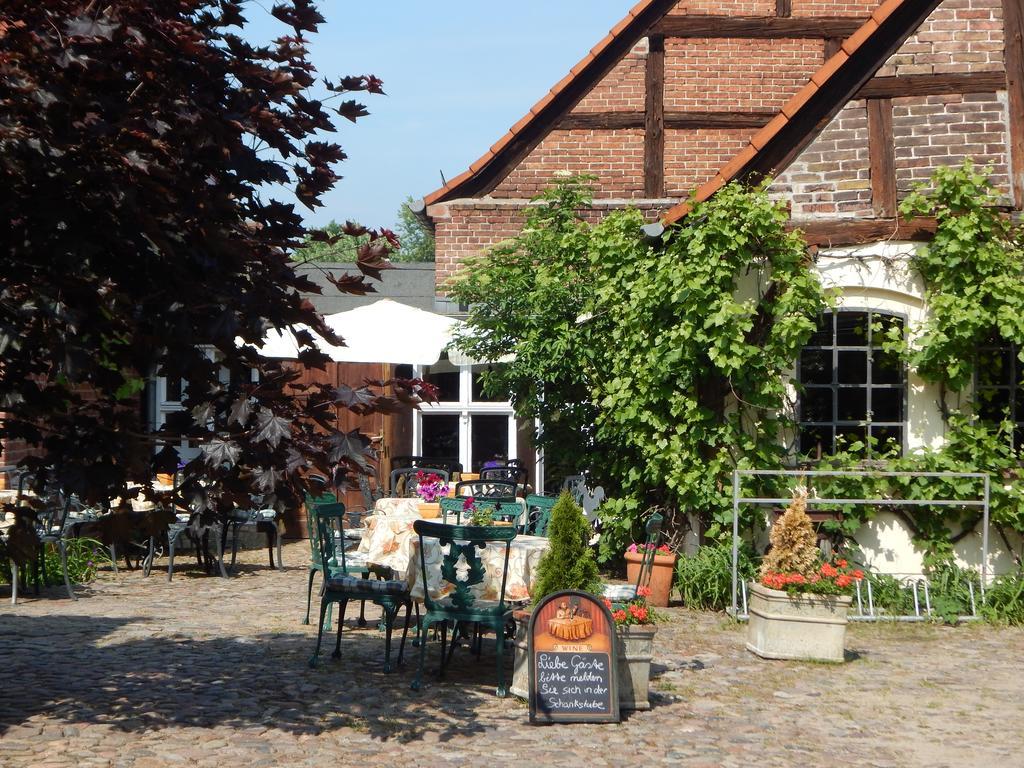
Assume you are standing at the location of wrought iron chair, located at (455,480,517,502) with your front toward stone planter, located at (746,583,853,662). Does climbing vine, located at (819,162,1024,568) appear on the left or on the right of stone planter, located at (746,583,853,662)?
left

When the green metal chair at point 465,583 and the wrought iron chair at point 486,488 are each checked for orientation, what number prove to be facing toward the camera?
1

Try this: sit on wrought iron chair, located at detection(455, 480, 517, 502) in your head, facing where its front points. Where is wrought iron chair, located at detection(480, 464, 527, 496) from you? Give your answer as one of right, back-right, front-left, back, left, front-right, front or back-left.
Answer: back

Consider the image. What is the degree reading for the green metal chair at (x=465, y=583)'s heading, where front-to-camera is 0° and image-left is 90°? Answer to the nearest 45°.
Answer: approximately 180°

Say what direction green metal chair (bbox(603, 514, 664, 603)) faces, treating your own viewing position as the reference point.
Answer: facing to the left of the viewer

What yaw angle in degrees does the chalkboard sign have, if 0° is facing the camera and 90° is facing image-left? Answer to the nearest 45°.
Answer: approximately 0°

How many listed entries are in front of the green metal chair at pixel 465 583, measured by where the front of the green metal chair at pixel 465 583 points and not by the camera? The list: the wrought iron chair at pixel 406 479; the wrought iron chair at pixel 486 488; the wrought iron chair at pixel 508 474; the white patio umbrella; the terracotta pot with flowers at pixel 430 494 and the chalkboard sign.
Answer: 5
